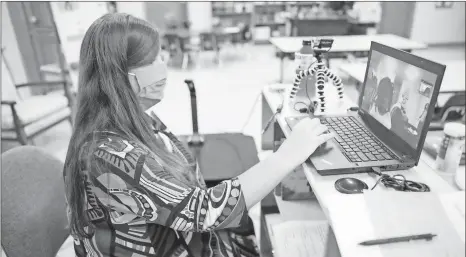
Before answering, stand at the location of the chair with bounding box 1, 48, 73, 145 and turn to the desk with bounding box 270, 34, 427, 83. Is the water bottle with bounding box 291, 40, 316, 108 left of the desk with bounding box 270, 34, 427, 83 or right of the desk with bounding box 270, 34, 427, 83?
right

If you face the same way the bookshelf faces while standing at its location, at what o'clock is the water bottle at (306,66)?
The water bottle is roughly at 12 o'clock from the bookshelf.

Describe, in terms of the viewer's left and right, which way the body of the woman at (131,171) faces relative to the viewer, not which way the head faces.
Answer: facing to the right of the viewer

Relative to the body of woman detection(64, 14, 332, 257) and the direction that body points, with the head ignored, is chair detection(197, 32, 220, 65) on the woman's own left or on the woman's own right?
on the woman's own left

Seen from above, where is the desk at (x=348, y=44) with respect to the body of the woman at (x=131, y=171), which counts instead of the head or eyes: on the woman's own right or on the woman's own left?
on the woman's own left

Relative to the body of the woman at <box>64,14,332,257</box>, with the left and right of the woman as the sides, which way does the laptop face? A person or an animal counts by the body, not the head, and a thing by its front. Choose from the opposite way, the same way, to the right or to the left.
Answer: the opposite way

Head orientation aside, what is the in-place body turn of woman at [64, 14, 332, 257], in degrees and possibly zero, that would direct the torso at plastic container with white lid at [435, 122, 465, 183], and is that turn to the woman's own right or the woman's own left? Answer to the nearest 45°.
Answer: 0° — they already face it

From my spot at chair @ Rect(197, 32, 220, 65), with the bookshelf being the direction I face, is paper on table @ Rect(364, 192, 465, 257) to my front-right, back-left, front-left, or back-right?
back-right

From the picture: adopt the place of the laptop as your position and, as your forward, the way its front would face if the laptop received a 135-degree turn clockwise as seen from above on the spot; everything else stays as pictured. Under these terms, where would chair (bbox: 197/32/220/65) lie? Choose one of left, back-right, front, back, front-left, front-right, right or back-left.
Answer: front-left

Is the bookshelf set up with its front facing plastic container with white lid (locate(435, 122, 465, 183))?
yes
